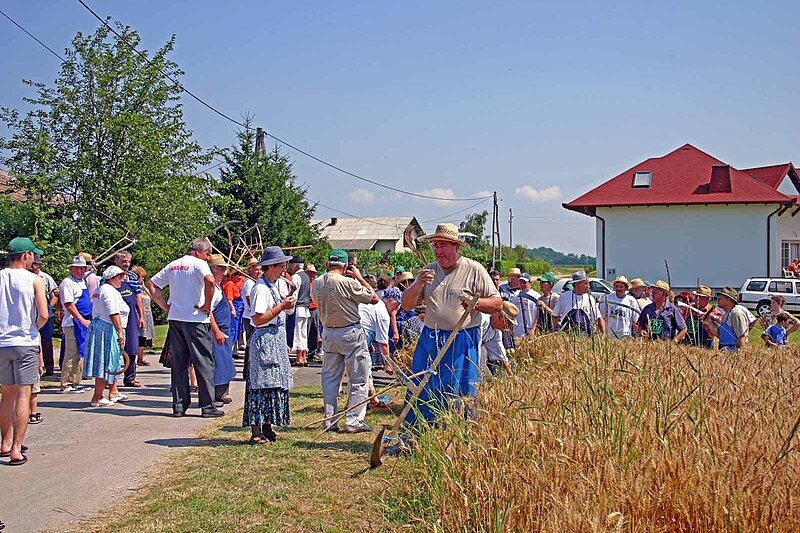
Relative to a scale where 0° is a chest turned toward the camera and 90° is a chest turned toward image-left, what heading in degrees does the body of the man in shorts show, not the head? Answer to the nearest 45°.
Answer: approximately 225°

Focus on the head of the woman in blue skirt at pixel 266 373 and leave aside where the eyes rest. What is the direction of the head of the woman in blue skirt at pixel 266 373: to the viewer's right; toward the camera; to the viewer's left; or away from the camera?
to the viewer's right

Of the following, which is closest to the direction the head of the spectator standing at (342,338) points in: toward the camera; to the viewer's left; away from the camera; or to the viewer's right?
away from the camera

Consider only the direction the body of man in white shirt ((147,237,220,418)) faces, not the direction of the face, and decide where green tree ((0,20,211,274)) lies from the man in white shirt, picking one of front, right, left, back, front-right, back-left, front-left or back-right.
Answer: front-left

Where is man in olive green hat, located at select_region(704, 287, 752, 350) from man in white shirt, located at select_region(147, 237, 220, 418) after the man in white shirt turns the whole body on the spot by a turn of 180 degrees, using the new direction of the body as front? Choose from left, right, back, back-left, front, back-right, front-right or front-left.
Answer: back-left

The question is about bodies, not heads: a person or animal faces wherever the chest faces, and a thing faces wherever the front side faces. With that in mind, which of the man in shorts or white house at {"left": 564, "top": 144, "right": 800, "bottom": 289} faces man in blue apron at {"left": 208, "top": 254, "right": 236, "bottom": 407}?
the man in shorts

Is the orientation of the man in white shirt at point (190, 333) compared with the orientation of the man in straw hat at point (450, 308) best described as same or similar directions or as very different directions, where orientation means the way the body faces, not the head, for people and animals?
very different directions
